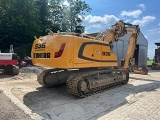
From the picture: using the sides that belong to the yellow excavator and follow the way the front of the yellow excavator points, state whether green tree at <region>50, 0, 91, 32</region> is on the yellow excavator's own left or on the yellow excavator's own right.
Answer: on the yellow excavator's own left

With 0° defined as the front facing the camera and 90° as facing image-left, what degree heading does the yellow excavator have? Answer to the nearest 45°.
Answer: approximately 225°
